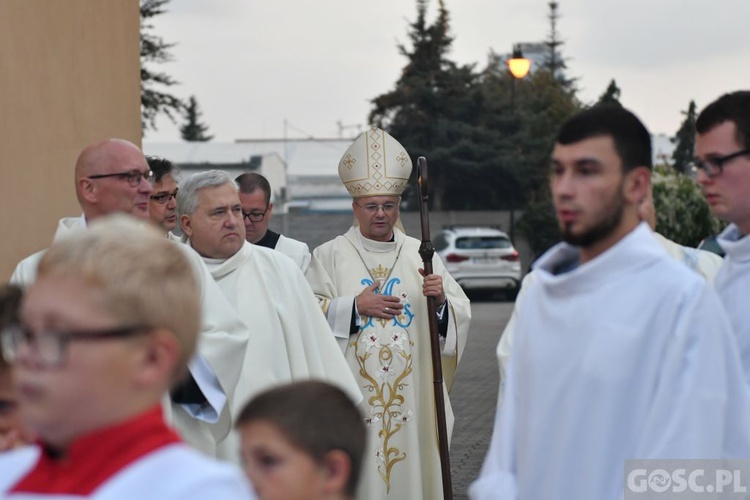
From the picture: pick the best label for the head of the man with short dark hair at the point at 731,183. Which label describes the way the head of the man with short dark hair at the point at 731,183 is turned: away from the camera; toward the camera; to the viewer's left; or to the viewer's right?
to the viewer's left

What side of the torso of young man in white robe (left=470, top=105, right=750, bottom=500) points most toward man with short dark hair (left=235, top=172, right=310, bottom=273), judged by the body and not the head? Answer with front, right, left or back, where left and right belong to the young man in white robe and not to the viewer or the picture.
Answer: right

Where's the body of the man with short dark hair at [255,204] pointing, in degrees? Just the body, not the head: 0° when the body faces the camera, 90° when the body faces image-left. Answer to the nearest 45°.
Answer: approximately 45°

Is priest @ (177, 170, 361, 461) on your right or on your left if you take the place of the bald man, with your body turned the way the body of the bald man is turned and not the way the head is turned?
on your left

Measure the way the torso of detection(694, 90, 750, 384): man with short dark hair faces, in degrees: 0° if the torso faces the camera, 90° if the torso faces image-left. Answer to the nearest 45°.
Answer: approximately 45°

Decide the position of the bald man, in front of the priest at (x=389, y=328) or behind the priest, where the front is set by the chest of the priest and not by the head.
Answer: in front

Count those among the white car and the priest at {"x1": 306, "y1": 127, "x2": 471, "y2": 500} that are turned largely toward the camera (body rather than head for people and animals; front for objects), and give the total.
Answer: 1

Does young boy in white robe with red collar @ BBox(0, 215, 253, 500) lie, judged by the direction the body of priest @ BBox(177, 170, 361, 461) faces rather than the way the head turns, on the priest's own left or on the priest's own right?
on the priest's own right

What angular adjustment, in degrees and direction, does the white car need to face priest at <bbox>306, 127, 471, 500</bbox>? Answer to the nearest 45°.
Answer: approximately 180°

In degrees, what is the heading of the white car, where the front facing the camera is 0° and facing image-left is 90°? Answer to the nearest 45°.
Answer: approximately 180°

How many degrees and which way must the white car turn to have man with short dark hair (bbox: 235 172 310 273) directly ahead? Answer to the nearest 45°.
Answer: approximately 180°

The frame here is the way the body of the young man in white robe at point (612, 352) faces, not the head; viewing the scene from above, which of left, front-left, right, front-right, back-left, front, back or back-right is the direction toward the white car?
back-right

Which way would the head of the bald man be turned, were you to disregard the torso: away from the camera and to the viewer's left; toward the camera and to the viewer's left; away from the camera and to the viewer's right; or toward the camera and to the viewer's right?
toward the camera and to the viewer's right
